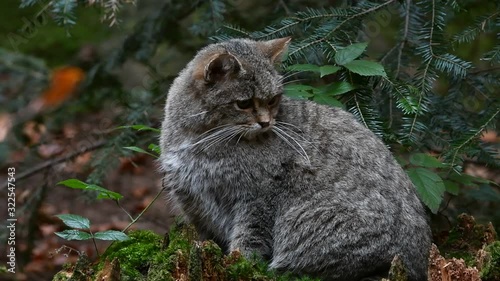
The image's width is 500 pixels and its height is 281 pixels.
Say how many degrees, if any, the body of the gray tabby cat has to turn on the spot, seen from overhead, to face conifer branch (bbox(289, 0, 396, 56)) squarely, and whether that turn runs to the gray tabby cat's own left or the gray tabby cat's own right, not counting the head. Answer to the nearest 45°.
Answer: approximately 135° to the gray tabby cat's own right

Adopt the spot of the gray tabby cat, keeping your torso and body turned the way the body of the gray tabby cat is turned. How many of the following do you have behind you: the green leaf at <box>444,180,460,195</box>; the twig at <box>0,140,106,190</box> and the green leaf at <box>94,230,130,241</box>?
1

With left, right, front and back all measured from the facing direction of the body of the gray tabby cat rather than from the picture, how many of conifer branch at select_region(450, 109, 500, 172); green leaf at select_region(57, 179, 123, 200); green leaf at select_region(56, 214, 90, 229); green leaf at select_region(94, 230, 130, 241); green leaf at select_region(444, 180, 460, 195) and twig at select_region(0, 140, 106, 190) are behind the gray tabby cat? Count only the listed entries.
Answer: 2

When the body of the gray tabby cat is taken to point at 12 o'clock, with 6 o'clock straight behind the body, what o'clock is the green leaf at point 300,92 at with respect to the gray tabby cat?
The green leaf is roughly at 4 o'clock from the gray tabby cat.

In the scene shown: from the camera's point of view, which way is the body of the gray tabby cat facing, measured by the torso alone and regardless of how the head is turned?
to the viewer's left

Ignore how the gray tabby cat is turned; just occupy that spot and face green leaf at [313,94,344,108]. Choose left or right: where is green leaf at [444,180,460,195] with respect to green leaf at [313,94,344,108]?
right

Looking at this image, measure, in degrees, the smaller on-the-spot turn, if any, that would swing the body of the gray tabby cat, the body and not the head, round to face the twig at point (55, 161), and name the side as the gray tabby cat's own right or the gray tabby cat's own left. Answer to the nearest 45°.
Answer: approximately 45° to the gray tabby cat's own right

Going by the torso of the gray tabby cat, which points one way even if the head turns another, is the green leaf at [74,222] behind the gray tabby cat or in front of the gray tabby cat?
in front

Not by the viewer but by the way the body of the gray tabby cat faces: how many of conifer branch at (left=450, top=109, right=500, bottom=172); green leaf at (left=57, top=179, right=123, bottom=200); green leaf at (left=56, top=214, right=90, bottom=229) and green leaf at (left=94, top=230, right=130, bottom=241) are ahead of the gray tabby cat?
3

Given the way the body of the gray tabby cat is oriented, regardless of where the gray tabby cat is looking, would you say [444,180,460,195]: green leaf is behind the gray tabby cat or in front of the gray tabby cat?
behind

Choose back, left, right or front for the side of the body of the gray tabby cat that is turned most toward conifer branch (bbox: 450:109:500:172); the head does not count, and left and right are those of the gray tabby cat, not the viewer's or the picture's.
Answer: back

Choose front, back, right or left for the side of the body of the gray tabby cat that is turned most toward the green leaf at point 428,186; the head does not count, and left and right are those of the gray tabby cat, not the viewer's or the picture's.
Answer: back
